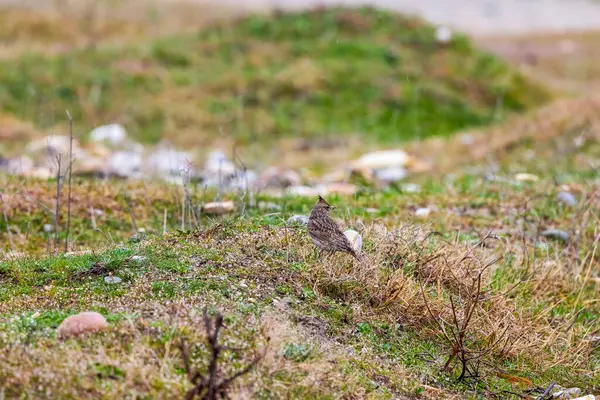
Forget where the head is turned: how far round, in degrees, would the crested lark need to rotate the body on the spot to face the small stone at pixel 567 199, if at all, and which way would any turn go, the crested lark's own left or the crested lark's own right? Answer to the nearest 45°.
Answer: approximately 90° to the crested lark's own right

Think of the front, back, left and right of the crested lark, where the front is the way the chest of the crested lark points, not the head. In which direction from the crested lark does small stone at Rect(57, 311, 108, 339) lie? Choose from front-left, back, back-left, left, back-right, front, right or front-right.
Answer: left

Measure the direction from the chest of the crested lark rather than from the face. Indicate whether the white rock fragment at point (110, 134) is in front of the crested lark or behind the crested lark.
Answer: in front

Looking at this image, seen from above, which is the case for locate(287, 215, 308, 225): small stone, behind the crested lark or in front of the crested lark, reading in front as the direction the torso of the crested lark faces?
in front

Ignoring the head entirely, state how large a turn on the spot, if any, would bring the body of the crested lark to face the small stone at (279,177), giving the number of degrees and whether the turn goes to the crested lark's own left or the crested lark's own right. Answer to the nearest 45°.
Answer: approximately 45° to the crested lark's own right

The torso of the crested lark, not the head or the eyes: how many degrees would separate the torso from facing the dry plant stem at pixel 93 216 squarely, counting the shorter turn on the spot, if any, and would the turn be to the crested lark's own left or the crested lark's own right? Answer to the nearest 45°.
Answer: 0° — it already faces it

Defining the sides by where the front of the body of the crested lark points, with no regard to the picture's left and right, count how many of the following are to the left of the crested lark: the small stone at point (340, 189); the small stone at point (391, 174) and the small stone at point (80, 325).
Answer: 1

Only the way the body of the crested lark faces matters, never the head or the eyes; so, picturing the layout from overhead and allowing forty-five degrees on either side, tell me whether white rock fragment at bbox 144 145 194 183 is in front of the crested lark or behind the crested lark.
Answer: in front

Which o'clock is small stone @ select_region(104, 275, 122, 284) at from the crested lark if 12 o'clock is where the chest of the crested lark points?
The small stone is roughly at 10 o'clock from the crested lark.

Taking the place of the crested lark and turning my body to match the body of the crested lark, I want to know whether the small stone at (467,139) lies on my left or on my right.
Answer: on my right

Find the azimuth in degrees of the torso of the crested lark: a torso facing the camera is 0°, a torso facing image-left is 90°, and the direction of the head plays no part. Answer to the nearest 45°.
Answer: approximately 135°

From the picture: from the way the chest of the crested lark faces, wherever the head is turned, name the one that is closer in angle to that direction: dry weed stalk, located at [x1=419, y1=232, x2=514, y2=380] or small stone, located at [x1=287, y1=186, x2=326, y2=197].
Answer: the small stone
